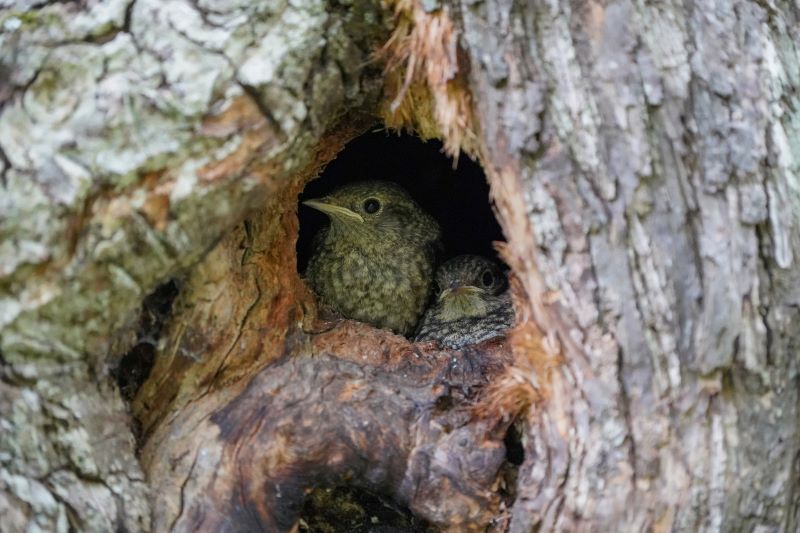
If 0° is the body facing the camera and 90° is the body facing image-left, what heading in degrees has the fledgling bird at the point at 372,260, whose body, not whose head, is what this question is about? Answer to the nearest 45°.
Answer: approximately 45°
